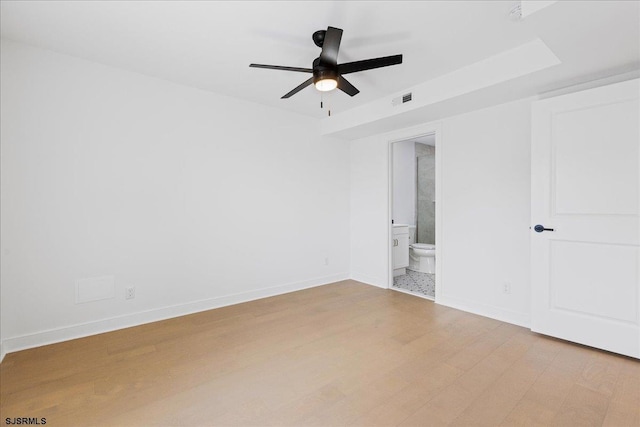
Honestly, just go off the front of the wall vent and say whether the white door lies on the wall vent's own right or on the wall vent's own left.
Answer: on the wall vent's own left

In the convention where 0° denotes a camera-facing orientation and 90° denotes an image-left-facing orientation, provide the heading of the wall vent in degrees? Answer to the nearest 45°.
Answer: approximately 45°

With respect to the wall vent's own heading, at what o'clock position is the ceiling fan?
The ceiling fan is roughly at 11 o'clock from the wall vent.

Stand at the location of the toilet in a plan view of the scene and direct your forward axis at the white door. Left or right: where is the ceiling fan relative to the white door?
right
